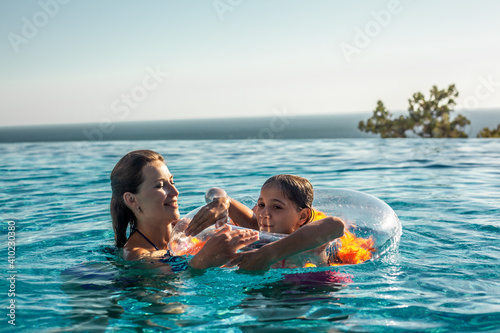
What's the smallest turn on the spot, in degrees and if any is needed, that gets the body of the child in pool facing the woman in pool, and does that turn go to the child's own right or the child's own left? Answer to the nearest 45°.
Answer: approximately 45° to the child's own right

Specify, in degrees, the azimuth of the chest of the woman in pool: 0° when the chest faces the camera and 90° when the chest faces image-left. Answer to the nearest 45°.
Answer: approximately 270°

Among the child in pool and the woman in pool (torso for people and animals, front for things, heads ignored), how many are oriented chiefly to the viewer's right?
1

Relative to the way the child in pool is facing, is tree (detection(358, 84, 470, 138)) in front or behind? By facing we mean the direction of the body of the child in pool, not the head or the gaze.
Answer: behind

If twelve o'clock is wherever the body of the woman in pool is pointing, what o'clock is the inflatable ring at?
The inflatable ring is roughly at 12 o'clock from the woman in pool.

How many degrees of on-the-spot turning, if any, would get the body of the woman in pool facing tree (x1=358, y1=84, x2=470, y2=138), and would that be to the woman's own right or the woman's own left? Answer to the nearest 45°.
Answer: approximately 45° to the woman's own left

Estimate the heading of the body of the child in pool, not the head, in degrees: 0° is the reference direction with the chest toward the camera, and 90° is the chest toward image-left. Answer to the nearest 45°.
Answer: approximately 45°

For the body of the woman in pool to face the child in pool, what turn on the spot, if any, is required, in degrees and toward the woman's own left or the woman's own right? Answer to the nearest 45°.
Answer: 0° — they already face them
